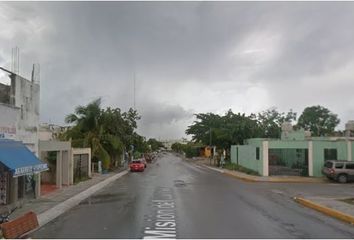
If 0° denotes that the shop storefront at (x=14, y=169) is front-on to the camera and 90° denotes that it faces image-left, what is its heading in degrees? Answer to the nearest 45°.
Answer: approximately 315°

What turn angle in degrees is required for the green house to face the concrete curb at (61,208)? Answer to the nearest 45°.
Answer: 0° — it already faces it

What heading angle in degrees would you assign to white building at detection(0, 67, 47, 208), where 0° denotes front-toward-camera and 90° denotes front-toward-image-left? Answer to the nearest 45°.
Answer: approximately 315°

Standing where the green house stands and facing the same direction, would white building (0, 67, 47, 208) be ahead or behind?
ahead

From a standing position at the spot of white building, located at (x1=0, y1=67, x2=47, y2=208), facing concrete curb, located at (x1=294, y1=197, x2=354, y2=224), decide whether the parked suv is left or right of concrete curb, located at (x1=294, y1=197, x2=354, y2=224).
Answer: left

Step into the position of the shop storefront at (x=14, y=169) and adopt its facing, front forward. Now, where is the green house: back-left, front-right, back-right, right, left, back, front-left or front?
left

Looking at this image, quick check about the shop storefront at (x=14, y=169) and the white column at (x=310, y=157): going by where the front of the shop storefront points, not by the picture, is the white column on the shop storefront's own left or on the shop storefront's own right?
on the shop storefront's own left

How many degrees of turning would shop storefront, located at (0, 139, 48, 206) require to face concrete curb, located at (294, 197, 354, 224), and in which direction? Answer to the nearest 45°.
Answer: approximately 45° to its left

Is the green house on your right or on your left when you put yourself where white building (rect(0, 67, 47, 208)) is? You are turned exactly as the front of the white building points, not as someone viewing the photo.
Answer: on your left

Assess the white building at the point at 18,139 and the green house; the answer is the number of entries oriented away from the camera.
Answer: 0

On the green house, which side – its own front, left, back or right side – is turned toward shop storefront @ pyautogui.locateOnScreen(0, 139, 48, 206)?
front

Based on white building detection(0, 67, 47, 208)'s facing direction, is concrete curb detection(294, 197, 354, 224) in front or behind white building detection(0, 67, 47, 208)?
in front

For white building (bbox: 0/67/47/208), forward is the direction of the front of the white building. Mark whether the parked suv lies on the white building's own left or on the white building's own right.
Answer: on the white building's own left
